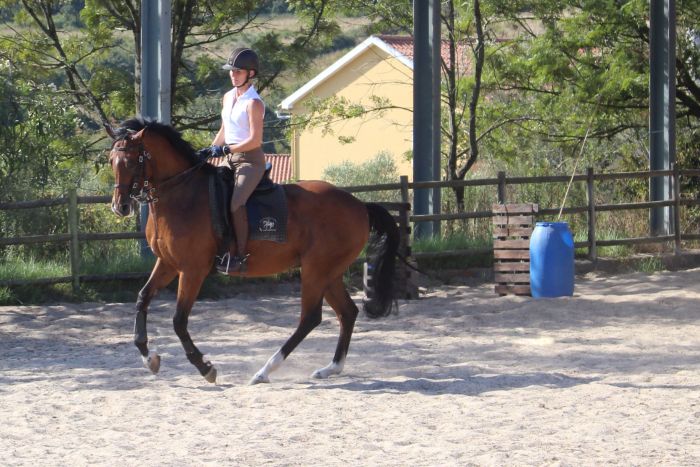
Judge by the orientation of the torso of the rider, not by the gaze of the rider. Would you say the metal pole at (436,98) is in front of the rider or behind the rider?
behind

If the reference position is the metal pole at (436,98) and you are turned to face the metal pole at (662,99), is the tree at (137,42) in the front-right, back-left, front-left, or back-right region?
back-left

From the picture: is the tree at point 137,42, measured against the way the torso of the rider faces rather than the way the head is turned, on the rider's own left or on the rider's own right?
on the rider's own right

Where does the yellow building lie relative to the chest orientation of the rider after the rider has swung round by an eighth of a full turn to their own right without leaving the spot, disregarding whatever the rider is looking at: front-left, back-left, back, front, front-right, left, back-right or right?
right

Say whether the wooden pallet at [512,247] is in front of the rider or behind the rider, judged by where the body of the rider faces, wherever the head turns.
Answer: behind

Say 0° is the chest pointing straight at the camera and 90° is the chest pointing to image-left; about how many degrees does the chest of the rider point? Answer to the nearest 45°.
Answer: approximately 45°

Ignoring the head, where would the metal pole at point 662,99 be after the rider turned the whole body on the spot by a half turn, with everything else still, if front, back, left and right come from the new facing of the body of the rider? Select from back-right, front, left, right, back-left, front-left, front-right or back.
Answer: front

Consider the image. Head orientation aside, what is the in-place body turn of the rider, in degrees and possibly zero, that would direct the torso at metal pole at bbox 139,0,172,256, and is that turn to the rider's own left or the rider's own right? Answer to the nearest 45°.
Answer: approximately 135° to the rider's own right
